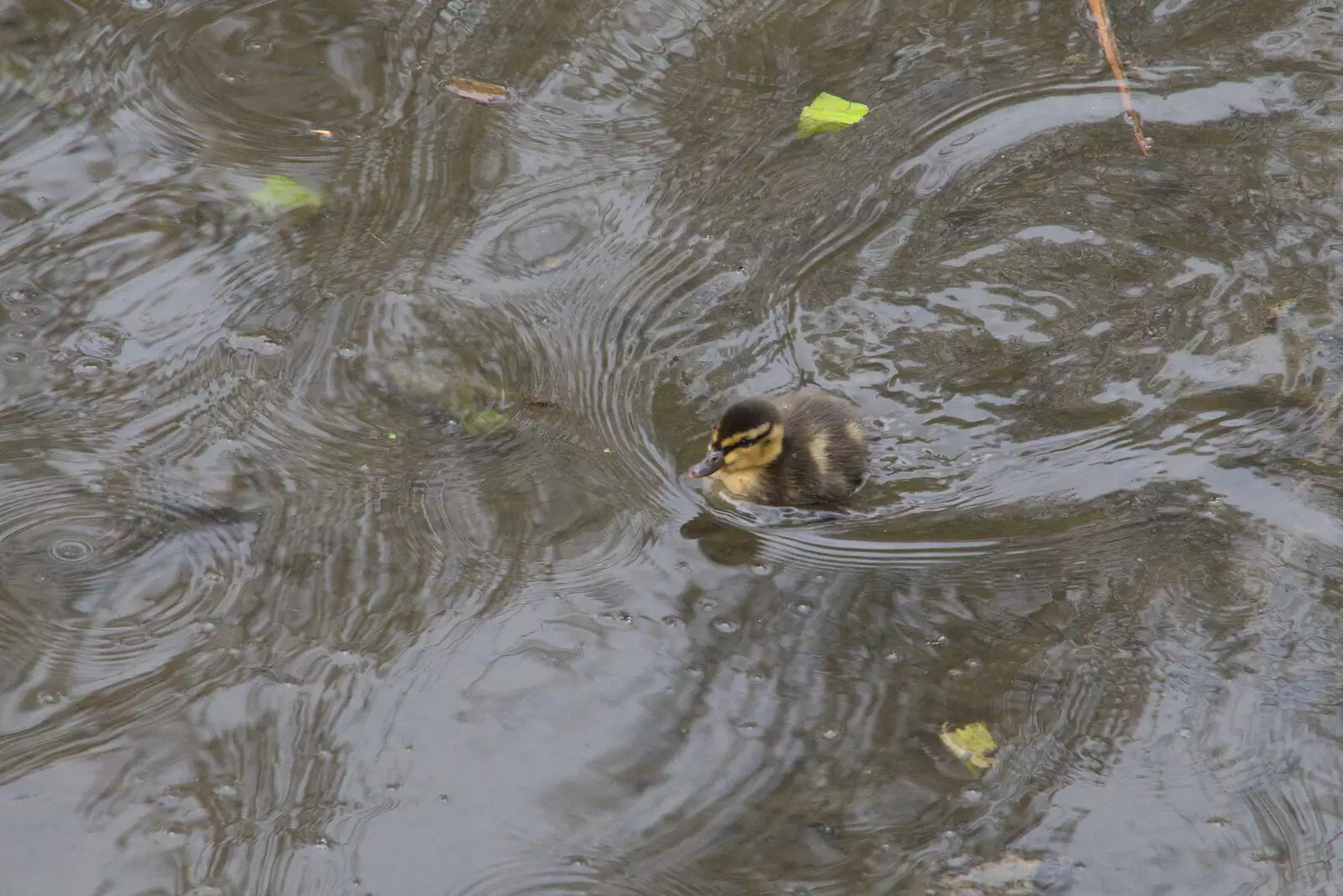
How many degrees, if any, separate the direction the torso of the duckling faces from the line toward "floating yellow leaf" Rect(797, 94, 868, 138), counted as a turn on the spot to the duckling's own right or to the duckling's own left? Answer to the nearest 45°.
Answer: approximately 135° to the duckling's own right

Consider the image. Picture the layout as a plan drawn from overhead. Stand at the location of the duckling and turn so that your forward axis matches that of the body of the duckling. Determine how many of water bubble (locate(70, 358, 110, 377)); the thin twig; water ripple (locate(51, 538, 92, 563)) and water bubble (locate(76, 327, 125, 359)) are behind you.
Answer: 1

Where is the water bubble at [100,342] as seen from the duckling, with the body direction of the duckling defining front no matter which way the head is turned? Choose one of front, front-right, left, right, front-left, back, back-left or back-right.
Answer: front-right

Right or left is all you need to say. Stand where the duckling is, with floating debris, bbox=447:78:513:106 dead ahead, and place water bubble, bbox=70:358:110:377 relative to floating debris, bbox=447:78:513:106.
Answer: left

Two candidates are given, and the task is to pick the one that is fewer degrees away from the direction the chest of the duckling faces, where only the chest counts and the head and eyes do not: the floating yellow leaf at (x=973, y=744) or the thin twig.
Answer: the floating yellow leaf

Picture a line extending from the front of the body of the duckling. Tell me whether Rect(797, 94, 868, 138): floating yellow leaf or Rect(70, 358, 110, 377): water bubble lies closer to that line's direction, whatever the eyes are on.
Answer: the water bubble

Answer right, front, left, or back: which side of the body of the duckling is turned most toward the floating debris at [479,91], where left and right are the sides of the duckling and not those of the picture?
right

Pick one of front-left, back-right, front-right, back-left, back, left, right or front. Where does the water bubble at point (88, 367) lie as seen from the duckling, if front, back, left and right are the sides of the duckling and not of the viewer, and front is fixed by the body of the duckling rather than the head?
front-right

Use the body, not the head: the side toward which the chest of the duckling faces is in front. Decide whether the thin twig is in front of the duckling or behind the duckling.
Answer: behind

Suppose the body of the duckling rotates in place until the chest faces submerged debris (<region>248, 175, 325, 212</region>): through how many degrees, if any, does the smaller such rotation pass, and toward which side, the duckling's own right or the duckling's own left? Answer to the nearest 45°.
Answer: approximately 90° to the duckling's own right

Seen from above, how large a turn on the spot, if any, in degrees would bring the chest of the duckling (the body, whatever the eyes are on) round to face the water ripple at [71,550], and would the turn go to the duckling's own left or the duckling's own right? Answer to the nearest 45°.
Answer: approximately 45° to the duckling's own right

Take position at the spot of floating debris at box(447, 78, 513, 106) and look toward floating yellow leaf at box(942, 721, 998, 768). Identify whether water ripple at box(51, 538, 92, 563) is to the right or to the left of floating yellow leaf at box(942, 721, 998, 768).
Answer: right
